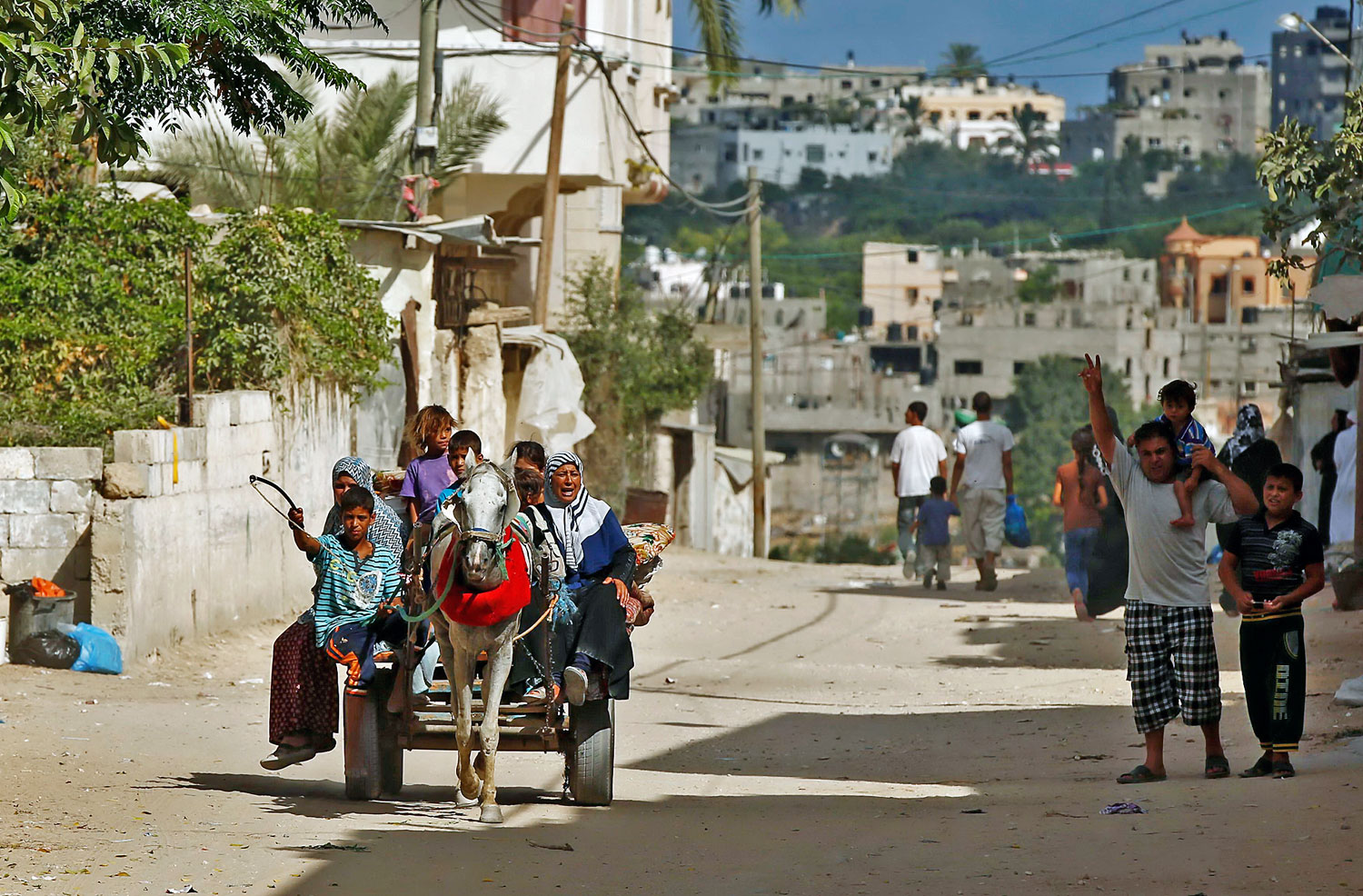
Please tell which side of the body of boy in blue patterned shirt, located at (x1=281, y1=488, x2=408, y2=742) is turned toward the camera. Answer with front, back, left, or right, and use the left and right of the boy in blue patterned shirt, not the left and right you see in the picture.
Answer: front

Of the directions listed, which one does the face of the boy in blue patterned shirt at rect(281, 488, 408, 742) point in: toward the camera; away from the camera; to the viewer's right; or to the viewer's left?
toward the camera

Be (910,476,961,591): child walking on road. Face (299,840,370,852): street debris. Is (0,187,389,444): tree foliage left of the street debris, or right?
right

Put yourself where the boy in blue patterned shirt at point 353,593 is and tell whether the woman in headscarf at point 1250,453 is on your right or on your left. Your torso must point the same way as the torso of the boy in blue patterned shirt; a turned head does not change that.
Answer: on your left

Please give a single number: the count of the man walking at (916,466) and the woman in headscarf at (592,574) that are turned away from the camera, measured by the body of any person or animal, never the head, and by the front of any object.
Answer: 1

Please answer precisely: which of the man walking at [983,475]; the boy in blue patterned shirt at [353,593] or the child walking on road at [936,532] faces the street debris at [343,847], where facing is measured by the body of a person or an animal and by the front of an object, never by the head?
the boy in blue patterned shirt

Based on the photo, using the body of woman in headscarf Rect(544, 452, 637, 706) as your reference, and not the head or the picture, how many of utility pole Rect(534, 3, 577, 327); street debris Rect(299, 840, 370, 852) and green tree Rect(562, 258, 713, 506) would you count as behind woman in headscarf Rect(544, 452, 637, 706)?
2

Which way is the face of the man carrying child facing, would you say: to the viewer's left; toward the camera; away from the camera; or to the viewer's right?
toward the camera

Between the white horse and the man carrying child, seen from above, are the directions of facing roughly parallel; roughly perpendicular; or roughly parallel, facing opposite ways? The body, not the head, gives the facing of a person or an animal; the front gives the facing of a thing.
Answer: roughly parallel

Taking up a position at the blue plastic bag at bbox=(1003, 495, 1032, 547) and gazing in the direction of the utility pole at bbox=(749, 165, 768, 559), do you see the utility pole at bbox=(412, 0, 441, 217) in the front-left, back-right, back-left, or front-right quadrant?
front-left

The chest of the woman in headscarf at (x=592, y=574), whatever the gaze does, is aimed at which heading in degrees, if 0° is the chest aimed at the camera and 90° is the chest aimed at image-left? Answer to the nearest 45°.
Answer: approximately 0°

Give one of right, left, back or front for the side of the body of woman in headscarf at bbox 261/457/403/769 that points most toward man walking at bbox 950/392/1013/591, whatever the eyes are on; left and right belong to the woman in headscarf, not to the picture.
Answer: back

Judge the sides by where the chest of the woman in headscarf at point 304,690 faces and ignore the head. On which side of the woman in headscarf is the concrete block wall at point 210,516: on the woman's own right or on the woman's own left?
on the woman's own right

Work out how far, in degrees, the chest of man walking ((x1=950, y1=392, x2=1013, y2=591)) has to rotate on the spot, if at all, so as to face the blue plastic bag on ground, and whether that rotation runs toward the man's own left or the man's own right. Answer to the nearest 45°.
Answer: approximately 135° to the man's own left

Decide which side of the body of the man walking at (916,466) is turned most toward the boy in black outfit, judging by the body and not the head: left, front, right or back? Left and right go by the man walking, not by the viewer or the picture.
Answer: back

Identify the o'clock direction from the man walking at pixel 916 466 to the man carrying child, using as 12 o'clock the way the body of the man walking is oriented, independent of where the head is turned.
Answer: The man carrying child is roughly at 6 o'clock from the man walking.

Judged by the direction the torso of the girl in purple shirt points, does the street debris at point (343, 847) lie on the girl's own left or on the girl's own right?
on the girl's own right
